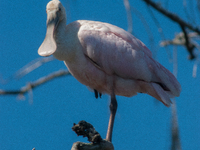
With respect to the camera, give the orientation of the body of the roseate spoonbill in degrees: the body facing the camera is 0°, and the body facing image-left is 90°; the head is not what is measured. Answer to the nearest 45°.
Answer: approximately 90°

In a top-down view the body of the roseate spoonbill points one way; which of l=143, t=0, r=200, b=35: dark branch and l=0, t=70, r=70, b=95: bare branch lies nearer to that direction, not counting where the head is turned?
the bare branch

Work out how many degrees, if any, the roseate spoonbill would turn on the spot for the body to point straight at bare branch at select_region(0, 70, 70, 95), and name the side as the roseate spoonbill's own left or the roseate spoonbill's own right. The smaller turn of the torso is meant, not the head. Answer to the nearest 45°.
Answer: approximately 45° to the roseate spoonbill's own right
